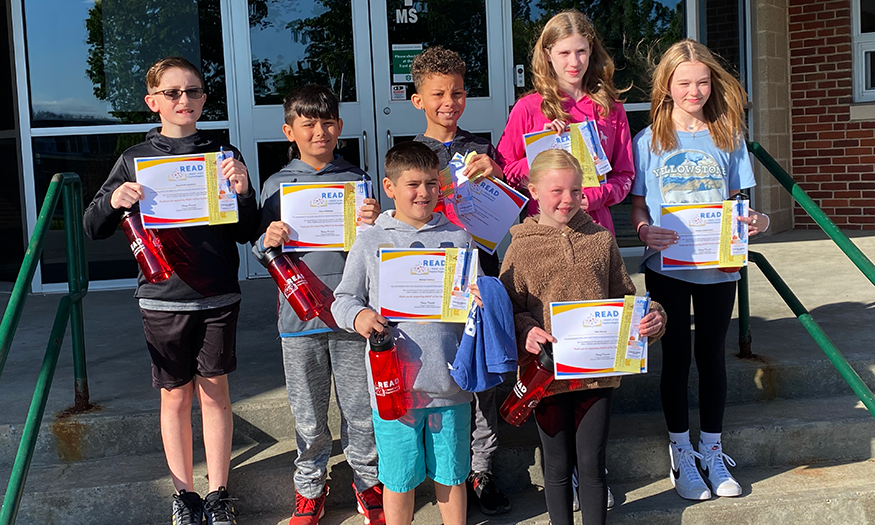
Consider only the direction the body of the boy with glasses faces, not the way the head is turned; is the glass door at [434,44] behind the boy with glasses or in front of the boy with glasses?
behind

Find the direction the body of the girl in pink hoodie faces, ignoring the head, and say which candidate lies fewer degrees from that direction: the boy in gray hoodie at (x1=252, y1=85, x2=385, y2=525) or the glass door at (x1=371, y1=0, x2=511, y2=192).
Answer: the boy in gray hoodie

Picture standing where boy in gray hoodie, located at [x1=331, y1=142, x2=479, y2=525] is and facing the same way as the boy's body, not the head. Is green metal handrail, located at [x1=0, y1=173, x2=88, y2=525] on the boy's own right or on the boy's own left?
on the boy's own right

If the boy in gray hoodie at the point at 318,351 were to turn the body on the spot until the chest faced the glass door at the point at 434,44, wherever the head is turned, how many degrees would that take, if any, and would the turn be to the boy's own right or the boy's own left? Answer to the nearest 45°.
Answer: approximately 180°

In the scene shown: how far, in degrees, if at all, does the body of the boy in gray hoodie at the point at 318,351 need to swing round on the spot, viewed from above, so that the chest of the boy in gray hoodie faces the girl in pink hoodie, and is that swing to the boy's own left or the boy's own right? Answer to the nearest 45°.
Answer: approximately 90° to the boy's own left

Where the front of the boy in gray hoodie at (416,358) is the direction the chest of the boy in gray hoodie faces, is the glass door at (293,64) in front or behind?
behind
